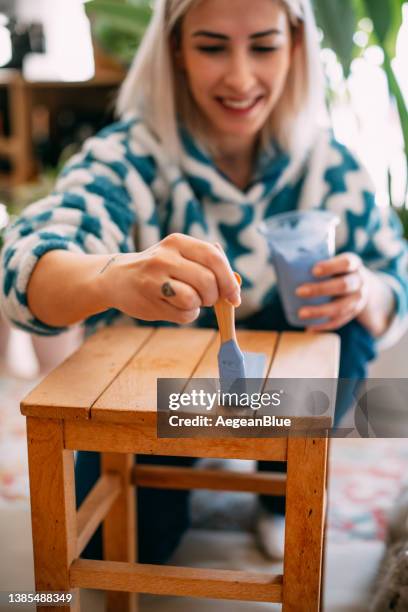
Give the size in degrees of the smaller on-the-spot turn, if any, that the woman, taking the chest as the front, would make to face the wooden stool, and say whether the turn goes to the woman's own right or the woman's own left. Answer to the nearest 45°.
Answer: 0° — they already face it

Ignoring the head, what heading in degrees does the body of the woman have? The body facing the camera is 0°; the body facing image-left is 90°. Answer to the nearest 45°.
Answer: approximately 0°
